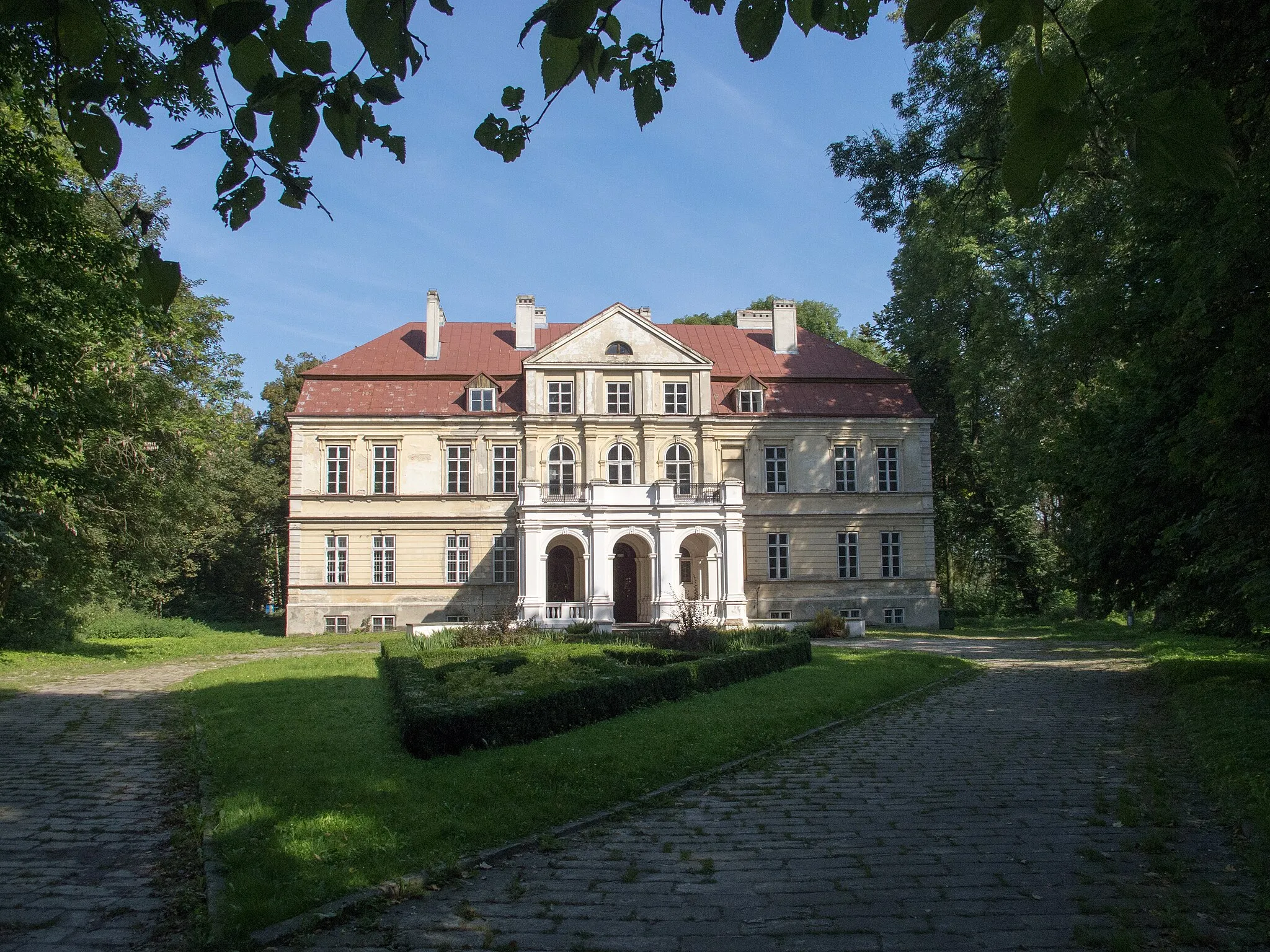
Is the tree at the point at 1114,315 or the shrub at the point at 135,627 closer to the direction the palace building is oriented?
the tree

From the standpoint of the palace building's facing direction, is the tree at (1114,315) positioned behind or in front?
in front

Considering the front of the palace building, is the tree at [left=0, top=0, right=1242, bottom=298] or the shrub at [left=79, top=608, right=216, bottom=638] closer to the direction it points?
the tree

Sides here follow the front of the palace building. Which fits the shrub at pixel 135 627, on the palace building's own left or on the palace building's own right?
on the palace building's own right

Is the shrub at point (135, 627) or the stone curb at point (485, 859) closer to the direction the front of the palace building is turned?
the stone curb

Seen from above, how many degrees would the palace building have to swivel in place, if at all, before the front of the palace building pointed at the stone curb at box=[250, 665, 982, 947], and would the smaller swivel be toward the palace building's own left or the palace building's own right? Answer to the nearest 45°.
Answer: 0° — it already faces it

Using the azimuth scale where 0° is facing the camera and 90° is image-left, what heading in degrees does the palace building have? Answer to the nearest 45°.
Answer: approximately 0°

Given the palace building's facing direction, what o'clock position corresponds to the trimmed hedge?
The trimmed hedge is roughly at 12 o'clock from the palace building.

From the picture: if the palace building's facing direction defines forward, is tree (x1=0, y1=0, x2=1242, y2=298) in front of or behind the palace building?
in front
